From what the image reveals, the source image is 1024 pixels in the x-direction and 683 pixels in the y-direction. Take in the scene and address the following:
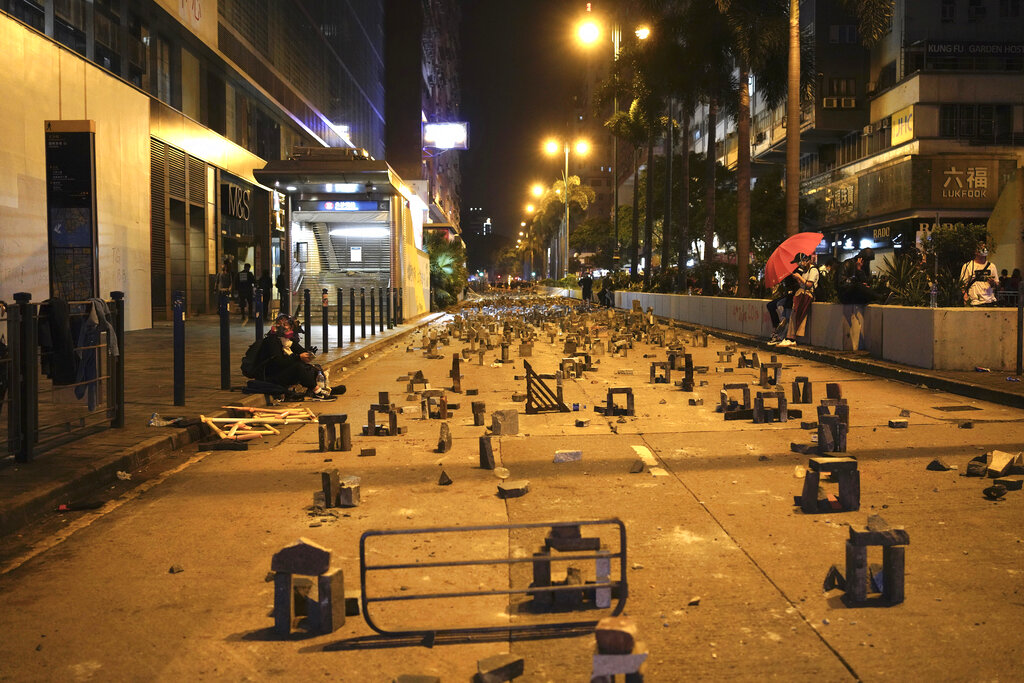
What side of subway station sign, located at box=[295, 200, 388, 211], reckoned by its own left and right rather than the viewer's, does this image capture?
front

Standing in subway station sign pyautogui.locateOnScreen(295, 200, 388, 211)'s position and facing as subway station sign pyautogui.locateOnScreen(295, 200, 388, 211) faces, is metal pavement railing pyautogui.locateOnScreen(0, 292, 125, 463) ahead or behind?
ahead

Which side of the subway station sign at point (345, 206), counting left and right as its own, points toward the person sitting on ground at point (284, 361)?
front

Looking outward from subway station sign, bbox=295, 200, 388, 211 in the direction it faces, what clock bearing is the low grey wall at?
The low grey wall is roughly at 11 o'clock from the subway station sign.

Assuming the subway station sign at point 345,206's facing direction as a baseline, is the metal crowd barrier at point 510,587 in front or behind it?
in front

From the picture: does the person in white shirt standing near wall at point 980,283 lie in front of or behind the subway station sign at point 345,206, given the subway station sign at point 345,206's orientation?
in front

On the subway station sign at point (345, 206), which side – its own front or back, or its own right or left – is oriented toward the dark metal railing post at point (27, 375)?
front

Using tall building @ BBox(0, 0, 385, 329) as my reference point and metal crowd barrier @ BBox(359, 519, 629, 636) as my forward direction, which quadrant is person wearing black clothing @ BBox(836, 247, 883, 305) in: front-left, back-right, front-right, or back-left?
front-left

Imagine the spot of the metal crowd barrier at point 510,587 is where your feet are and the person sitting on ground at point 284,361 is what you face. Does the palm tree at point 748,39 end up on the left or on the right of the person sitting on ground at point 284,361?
right

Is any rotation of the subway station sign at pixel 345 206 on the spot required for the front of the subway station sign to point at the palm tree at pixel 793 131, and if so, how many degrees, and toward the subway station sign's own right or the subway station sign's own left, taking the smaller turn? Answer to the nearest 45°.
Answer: approximately 45° to the subway station sign's own left

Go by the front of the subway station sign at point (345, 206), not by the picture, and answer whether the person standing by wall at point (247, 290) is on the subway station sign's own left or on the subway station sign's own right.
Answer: on the subway station sign's own right
